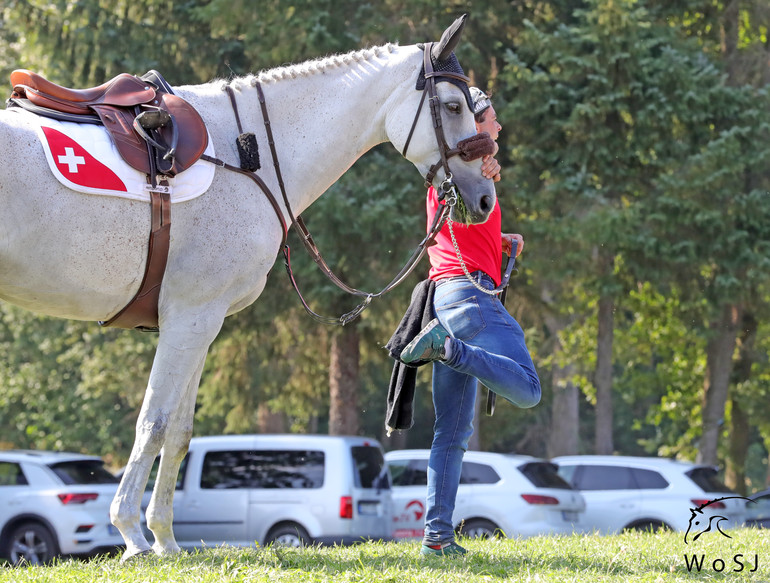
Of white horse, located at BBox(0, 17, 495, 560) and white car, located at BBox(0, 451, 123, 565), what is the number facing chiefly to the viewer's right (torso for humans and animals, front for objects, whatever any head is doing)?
1

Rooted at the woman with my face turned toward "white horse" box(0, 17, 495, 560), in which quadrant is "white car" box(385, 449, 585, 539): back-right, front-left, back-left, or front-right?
back-right

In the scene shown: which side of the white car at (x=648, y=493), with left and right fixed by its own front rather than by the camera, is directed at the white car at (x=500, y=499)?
left

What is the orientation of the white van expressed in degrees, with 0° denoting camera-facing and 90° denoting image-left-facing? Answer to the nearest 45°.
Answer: approximately 135°

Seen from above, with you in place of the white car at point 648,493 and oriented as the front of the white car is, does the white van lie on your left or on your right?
on your left

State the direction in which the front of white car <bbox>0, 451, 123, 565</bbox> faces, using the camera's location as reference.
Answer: facing away from the viewer and to the left of the viewer

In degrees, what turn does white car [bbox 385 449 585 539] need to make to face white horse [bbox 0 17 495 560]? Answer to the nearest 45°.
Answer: approximately 135° to its left

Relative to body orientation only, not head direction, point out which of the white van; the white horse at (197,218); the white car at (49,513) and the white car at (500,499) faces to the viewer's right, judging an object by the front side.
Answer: the white horse

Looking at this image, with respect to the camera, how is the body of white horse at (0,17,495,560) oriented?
to the viewer's right

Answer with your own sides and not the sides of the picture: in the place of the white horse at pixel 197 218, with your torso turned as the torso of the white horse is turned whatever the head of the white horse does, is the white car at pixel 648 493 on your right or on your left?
on your left

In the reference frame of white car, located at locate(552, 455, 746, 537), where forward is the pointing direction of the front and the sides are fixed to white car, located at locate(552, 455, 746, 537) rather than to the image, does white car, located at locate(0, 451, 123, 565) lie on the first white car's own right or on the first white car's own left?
on the first white car's own left

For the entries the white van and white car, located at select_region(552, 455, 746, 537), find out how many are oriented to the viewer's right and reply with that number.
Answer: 0

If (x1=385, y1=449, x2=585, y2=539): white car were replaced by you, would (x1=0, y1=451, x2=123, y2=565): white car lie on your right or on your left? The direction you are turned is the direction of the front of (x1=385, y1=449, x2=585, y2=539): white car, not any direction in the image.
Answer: on your left

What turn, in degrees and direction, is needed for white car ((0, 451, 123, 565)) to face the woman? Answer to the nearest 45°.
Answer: approximately 135° to its left

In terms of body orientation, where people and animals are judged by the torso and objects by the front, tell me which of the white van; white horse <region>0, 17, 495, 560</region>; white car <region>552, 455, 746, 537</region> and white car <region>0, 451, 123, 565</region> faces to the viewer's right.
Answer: the white horse

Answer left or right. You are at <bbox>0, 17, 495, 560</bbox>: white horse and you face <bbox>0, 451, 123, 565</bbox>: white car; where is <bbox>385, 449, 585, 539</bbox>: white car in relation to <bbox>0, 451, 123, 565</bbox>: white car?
right

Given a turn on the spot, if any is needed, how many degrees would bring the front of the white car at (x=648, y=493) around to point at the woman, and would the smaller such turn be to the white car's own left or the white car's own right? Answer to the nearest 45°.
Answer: approximately 135° to the white car's own left

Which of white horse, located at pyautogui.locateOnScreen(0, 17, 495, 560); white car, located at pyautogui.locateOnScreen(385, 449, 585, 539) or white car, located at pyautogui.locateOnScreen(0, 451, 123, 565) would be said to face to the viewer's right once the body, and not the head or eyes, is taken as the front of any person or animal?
the white horse

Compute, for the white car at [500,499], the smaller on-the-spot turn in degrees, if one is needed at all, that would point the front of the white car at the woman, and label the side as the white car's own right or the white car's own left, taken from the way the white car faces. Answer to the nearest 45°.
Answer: approximately 135° to the white car's own left

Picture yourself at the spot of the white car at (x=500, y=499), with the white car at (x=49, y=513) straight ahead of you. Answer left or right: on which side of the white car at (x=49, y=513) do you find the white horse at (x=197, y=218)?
left

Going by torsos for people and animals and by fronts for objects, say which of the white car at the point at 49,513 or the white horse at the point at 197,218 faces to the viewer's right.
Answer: the white horse
